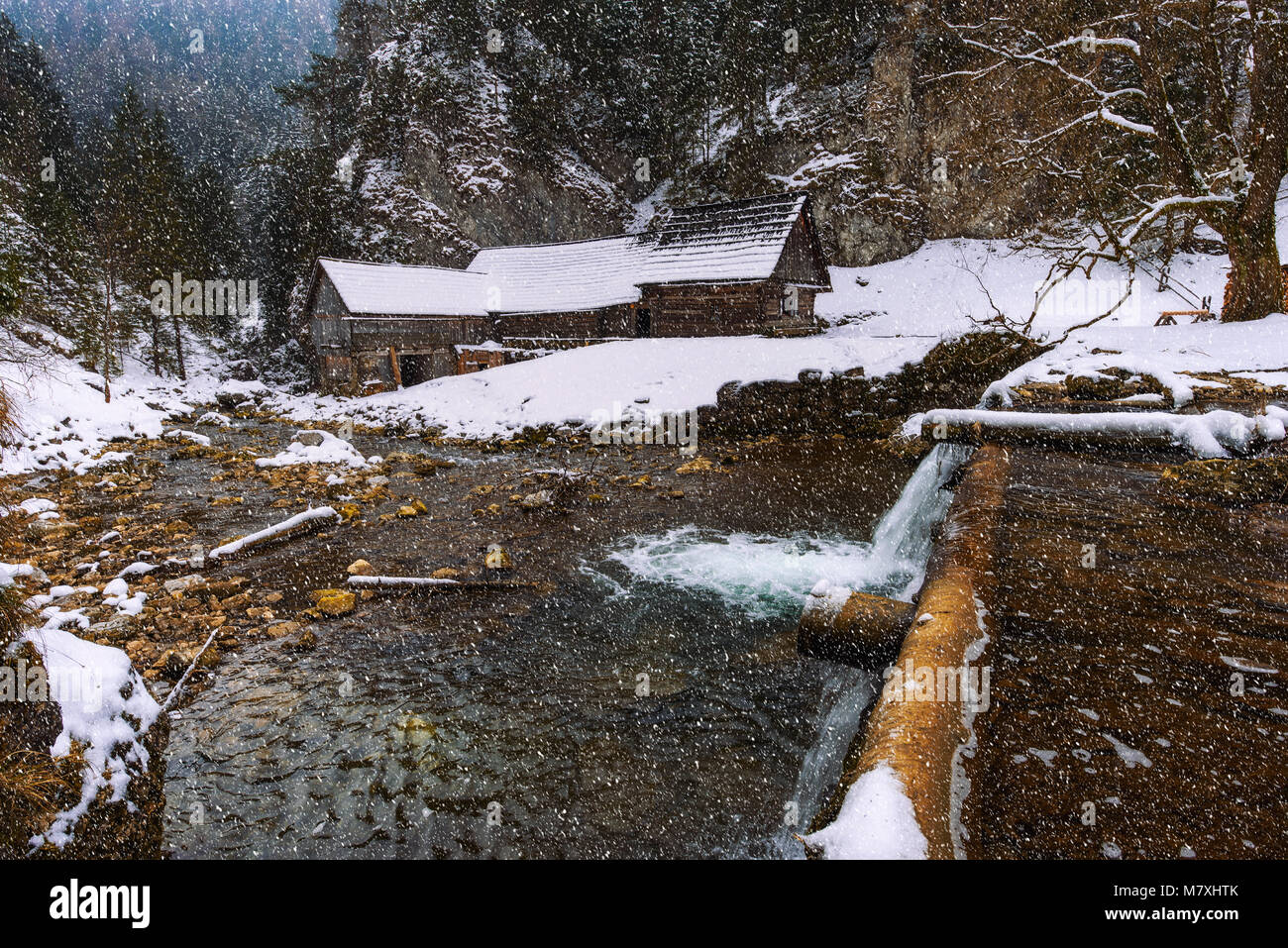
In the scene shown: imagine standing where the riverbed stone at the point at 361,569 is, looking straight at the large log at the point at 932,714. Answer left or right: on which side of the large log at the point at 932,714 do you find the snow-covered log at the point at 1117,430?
left

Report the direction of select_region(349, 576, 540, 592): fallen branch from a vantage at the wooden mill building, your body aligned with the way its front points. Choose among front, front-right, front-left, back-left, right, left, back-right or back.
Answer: front

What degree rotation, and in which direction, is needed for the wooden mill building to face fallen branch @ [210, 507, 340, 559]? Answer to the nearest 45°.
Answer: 0° — it already faces it

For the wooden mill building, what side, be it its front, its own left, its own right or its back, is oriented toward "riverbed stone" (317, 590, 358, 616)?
front

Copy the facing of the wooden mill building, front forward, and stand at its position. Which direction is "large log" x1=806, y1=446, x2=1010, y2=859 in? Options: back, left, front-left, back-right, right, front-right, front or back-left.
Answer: front

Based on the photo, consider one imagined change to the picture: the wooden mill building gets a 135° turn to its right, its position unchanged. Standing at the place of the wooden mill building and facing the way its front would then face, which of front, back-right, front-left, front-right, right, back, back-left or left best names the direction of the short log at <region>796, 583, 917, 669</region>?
back-left

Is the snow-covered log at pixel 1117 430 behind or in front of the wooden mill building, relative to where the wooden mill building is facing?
in front

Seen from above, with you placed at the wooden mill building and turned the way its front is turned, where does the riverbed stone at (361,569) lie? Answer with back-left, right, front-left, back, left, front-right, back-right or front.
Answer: front

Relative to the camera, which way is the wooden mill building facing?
toward the camera
